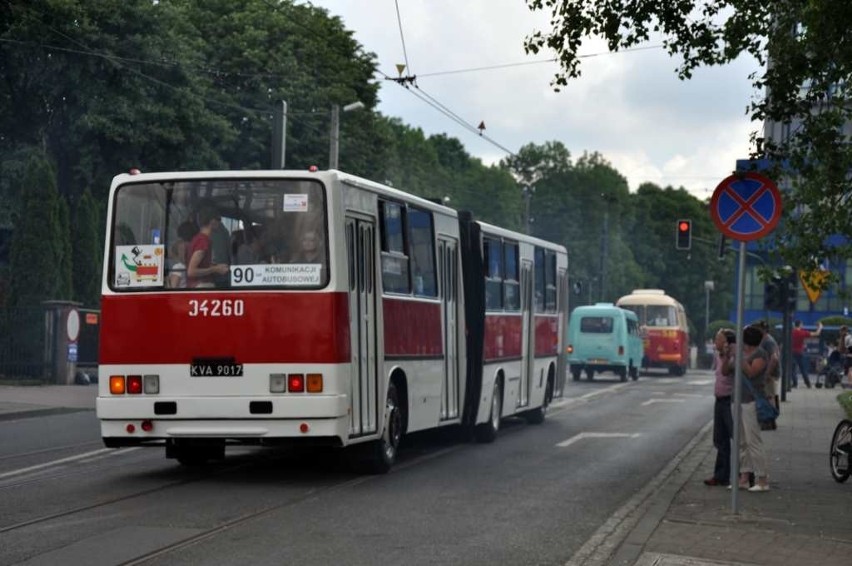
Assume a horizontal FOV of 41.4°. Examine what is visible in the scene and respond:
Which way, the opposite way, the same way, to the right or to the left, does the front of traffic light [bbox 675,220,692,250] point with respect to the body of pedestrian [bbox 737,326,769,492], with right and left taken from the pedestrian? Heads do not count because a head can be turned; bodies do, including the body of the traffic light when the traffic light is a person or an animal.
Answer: to the left

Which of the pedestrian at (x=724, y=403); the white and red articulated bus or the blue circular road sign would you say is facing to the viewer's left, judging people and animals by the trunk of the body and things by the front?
the pedestrian

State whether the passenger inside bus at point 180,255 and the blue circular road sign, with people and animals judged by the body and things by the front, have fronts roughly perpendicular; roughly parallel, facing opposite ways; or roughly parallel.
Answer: roughly parallel, facing opposite ways

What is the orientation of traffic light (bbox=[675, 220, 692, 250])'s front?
toward the camera

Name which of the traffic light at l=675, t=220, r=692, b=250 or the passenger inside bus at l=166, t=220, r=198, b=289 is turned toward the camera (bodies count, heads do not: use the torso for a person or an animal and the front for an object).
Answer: the traffic light

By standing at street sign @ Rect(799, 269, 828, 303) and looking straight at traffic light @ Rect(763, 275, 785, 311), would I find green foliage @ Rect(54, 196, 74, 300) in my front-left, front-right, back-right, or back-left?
front-left

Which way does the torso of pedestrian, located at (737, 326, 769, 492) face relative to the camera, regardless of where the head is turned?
to the viewer's left

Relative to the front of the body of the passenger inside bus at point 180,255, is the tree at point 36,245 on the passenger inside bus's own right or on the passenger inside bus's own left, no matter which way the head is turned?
on the passenger inside bus's own left

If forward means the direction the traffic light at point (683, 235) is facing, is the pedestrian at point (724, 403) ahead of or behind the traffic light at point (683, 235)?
ahead

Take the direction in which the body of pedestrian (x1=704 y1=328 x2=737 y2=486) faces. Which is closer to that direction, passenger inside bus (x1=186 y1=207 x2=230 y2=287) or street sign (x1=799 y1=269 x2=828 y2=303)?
the passenger inside bus

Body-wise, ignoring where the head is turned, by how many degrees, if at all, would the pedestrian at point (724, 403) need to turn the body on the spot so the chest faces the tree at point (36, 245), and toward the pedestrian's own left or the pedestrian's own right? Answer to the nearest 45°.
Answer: approximately 45° to the pedestrian's own right

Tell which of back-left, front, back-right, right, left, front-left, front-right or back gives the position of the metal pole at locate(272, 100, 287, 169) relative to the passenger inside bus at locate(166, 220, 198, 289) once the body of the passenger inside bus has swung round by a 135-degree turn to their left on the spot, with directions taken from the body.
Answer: right

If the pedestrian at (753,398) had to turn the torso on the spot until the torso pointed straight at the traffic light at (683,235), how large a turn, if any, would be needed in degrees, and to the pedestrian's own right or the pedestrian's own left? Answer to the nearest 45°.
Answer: approximately 90° to the pedestrian's own right

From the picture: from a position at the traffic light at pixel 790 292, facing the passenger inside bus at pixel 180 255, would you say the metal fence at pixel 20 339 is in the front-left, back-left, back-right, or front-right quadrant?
front-right
